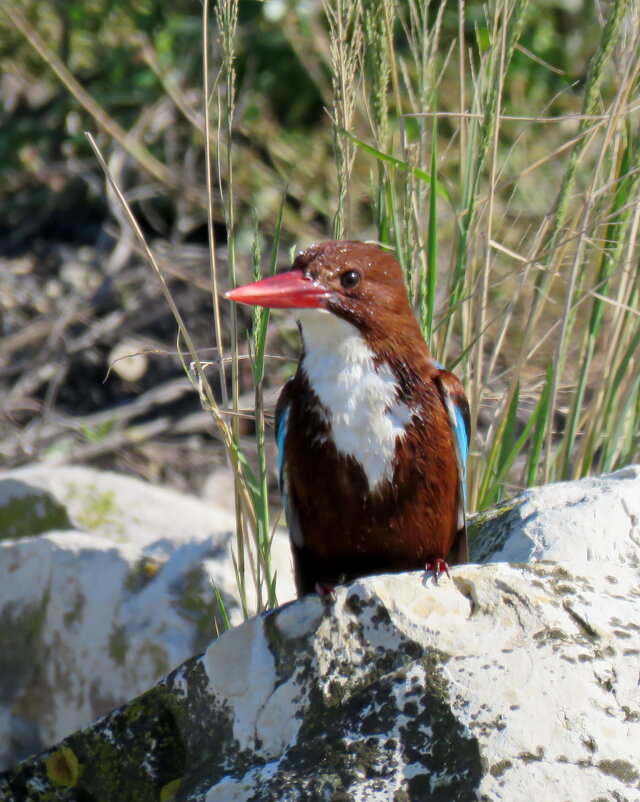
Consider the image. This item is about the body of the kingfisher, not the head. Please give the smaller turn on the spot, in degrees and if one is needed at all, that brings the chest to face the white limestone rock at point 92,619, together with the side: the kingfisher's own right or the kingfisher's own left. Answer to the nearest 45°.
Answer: approximately 135° to the kingfisher's own right

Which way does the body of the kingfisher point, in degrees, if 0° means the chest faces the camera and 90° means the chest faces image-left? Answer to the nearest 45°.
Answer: approximately 0°
